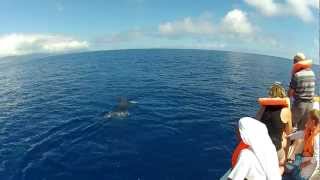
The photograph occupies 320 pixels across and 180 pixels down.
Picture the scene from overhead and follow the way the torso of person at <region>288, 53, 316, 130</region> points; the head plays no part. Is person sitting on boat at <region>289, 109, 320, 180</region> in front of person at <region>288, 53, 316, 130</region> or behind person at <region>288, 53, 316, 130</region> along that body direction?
behind

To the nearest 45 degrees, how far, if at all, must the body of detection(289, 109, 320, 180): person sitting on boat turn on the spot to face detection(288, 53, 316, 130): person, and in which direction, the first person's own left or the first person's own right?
approximately 90° to the first person's own right

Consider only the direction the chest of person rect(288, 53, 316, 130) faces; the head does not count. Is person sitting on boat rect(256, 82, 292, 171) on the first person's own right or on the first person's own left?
on the first person's own left

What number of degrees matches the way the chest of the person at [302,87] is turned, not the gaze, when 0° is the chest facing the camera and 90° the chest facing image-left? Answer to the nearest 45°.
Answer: approximately 135°

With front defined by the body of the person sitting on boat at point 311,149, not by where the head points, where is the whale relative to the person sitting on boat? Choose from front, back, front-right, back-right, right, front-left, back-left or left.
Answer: front-right

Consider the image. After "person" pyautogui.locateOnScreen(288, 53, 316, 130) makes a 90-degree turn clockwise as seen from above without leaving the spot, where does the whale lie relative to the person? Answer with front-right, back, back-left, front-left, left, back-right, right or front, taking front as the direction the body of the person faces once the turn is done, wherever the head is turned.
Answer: left

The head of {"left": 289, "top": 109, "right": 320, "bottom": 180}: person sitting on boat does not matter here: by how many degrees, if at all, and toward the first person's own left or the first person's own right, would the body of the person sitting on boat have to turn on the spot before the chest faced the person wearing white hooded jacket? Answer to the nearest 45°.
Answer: approximately 90° to the first person's own left

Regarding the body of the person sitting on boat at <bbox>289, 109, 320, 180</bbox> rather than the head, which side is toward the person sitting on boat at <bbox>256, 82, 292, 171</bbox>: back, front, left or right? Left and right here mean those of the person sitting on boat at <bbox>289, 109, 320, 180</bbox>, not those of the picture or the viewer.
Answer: front

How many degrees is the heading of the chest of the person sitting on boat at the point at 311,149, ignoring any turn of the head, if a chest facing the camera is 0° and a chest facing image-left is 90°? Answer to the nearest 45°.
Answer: approximately 90°

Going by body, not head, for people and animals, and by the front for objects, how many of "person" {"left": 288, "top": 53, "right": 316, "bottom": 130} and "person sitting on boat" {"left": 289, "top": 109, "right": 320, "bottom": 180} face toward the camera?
0
